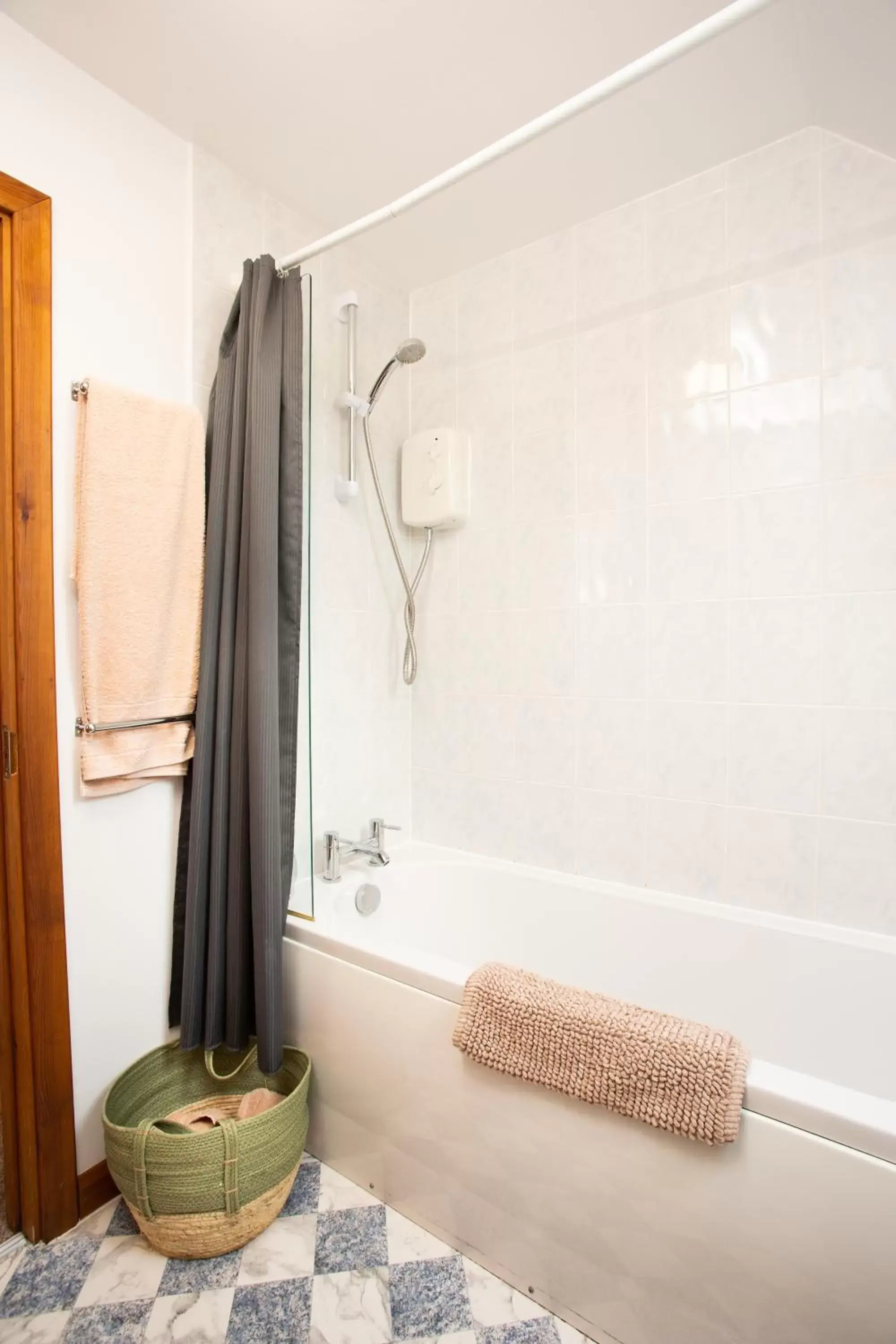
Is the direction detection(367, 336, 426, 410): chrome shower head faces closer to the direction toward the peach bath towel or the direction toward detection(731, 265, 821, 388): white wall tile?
the white wall tile

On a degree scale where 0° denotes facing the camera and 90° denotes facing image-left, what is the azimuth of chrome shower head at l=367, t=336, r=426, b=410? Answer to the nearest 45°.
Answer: approximately 315°

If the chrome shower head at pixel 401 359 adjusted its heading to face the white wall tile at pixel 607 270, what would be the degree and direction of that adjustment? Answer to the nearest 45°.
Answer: approximately 45° to its left

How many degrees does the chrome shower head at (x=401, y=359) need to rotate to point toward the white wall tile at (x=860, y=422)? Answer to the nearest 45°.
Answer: approximately 45° to its left
